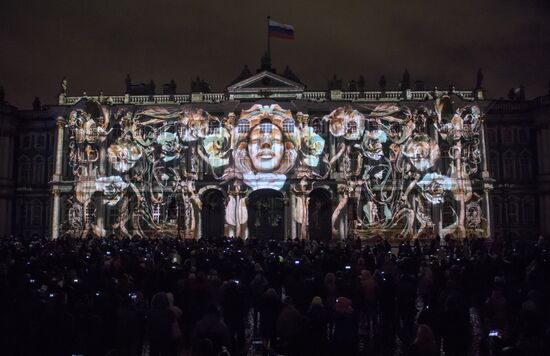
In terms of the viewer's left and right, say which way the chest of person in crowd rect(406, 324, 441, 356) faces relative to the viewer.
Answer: facing away from the viewer
